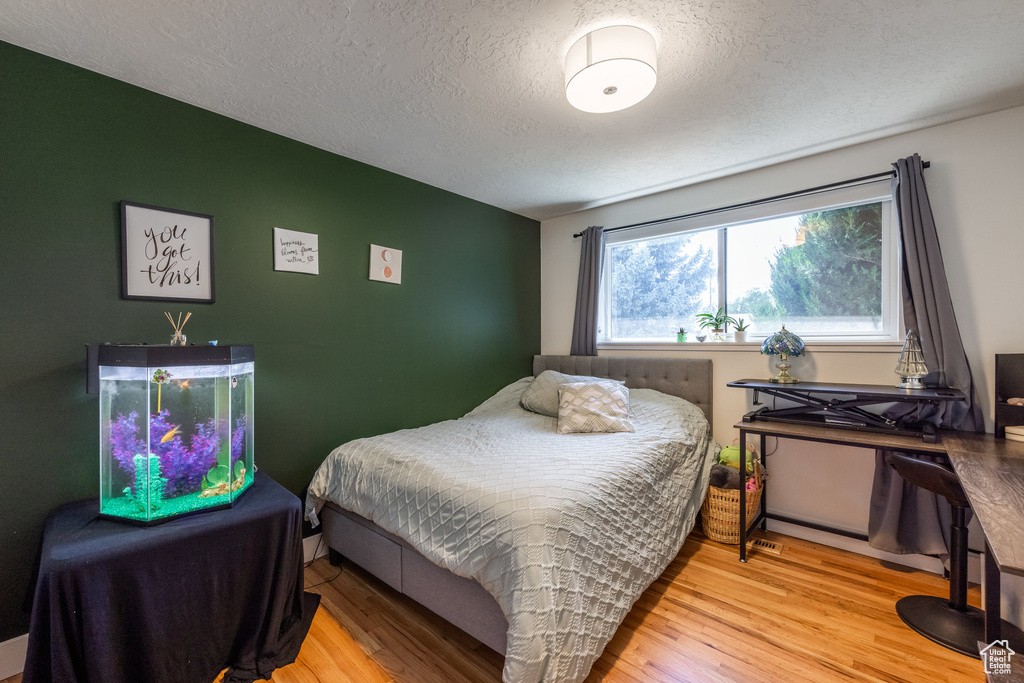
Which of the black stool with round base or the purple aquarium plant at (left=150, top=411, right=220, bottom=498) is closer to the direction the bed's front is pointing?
the purple aquarium plant

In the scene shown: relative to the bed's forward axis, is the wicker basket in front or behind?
behind

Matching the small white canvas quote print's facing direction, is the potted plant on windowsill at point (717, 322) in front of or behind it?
in front

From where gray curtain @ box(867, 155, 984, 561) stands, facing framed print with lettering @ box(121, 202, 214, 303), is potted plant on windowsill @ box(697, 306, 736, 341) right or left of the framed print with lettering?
right

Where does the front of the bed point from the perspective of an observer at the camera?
facing the viewer and to the left of the viewer

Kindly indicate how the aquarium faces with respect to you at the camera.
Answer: facing the viewer and to the right of the viewer

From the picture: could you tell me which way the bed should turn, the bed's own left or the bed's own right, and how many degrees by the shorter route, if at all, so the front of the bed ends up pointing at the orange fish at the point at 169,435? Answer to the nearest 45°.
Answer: approximately 45° to the bed's own right

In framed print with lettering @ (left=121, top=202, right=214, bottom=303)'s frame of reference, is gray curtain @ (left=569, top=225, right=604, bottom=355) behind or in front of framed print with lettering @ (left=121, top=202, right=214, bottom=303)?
in front

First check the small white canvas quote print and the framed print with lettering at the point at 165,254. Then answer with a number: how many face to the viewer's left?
0
